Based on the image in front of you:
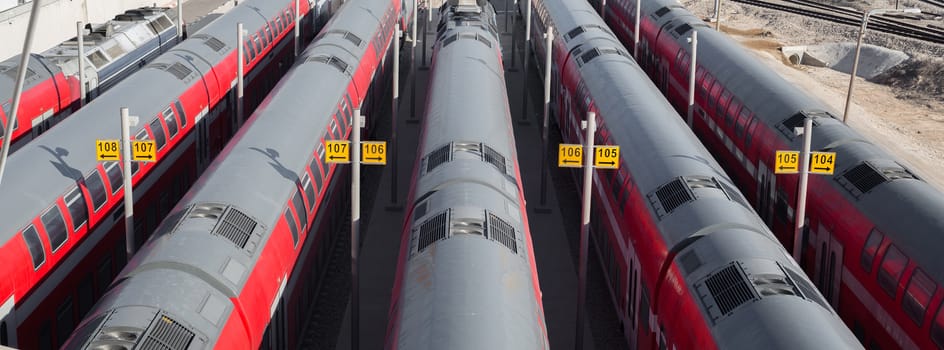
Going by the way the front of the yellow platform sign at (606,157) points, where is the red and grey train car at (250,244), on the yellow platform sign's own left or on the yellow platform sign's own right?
on the yellow platform sign's own right

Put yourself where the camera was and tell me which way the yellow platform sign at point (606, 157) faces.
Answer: facing the viewer

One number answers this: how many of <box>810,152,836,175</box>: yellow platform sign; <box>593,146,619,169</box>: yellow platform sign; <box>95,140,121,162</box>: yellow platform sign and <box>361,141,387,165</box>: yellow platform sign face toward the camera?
4

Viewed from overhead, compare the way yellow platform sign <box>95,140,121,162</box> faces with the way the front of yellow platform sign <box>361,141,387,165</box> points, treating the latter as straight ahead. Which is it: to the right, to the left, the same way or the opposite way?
the same way

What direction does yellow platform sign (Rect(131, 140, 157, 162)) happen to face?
toward the camera

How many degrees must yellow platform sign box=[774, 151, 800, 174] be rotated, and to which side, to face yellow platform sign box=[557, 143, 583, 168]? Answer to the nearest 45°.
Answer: approximately 90° to its right

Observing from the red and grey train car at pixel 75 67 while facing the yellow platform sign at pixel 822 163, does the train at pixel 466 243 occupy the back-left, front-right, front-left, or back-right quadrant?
front-right

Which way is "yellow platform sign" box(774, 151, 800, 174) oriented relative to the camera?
toward the camera

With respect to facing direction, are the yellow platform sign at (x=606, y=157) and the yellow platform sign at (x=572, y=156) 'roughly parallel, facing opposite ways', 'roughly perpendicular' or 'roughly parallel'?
roughly parallel

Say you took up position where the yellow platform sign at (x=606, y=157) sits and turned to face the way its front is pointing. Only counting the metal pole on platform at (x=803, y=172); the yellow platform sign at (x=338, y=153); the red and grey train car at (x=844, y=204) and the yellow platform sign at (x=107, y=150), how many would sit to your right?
2

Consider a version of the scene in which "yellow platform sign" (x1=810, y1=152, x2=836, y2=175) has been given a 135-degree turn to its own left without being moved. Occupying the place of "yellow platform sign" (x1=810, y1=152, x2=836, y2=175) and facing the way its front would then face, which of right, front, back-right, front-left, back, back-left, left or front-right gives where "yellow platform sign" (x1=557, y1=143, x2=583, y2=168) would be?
back-left

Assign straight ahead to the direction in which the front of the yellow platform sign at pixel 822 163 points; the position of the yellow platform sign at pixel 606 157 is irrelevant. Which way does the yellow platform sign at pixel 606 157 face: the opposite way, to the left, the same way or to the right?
the same way
